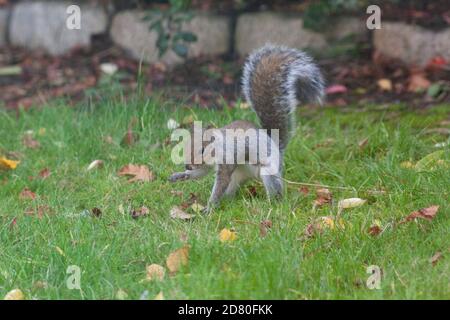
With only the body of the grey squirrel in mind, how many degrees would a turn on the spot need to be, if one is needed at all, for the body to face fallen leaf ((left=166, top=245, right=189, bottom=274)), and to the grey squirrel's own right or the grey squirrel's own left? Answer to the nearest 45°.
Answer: approximately 90° to the grey squirrel's own left

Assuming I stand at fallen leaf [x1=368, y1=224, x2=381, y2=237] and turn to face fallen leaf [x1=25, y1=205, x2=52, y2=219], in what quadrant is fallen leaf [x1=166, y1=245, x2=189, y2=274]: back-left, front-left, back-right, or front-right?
front-left

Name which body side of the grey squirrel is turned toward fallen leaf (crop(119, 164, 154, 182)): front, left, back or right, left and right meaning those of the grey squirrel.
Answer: front

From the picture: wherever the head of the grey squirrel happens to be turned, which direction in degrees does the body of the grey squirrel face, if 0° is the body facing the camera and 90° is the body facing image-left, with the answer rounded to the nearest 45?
approximately 90°

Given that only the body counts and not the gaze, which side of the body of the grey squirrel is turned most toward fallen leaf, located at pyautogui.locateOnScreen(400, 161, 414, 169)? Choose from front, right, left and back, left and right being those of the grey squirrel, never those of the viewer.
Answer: back

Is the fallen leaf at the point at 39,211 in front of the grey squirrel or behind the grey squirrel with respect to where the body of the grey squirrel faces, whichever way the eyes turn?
in front

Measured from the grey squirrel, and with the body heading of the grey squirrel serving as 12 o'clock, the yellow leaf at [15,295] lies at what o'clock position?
The yellow leaf is roughly at 10 o'clock from the grey squirrel.

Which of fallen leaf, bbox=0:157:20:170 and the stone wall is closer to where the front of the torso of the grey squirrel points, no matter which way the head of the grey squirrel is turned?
the fallen leaf

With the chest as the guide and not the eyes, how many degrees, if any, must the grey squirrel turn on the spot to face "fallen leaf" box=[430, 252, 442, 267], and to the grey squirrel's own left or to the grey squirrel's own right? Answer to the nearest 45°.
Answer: approximately 135° to the grey squirrel's own left

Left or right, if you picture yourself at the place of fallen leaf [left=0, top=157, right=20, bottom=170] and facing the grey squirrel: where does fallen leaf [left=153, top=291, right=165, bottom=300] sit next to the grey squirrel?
right

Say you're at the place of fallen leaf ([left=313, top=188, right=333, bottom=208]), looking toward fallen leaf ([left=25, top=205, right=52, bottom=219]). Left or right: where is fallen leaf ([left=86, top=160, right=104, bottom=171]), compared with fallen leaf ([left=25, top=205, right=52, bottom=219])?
right
